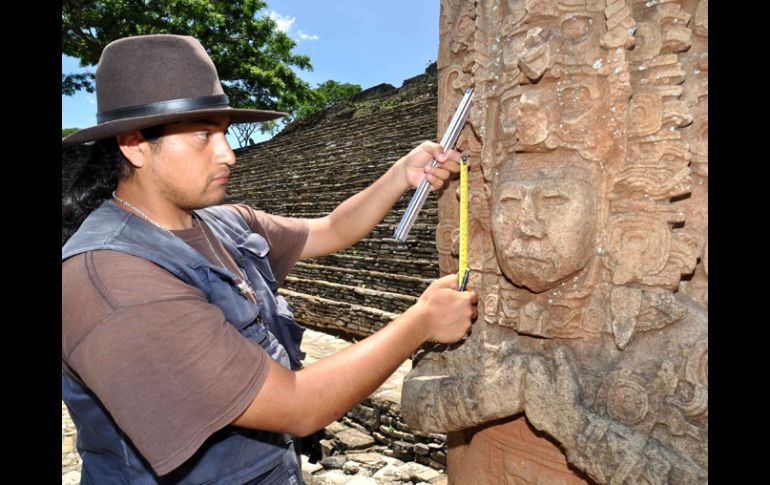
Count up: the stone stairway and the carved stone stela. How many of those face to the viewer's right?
0

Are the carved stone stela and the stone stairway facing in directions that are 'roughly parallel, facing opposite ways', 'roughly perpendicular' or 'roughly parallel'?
roughly parallel

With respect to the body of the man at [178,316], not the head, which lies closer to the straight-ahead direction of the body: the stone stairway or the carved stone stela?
the carved stone stela

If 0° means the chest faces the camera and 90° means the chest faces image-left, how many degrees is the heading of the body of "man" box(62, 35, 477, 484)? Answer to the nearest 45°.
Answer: approximately 270°

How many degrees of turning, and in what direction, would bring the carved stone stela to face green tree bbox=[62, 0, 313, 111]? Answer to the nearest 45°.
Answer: approximately 90° to its right

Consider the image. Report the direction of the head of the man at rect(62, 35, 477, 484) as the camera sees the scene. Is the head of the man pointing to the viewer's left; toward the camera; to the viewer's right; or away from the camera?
to the viewer's right

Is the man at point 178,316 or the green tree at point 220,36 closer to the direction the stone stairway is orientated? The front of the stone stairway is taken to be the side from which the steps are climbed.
the man

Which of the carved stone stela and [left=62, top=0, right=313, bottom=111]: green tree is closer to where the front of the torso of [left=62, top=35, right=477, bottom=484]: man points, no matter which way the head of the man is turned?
the carved stone stela

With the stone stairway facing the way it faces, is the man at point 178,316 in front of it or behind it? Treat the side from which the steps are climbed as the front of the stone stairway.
in front

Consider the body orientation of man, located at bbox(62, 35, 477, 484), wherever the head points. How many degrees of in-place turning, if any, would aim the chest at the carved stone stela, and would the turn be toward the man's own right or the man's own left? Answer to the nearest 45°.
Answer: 0° — they already face it

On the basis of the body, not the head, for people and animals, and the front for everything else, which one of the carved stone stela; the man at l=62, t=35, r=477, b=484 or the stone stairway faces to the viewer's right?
the man

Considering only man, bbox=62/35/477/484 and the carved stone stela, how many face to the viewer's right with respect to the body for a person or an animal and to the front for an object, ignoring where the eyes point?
1

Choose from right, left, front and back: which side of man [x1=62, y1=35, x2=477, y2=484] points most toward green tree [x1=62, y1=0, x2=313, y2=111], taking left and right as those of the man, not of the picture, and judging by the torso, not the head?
left

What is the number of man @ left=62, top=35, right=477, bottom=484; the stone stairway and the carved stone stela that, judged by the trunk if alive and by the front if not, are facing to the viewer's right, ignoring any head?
1
